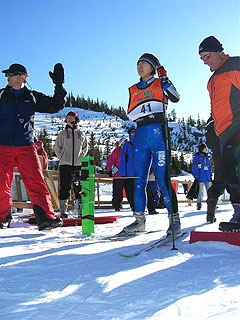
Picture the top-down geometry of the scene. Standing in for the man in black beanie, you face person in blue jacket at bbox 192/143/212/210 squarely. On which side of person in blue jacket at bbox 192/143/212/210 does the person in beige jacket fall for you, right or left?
left

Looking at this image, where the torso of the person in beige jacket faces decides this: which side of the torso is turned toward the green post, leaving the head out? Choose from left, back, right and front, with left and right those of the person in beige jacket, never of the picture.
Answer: front

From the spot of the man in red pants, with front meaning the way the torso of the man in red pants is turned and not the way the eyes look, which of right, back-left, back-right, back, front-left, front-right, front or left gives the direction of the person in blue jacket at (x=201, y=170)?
back-left

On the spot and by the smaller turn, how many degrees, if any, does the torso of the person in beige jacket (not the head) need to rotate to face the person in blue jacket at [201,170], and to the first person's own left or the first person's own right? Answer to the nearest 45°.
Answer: approximately 135° to the first person's own left

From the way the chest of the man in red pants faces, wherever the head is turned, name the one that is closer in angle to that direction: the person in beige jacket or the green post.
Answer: the green post

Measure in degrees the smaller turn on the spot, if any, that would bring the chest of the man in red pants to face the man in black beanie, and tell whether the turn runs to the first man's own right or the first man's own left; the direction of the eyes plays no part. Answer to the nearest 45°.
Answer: approximately 45° to the first man's own left

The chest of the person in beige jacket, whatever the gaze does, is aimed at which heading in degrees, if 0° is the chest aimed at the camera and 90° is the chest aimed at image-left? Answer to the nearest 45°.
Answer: approximately 0°

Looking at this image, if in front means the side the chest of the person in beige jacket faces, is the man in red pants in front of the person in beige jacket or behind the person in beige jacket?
in front
